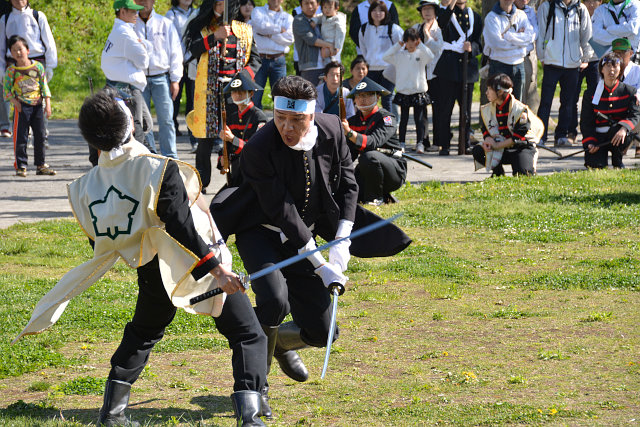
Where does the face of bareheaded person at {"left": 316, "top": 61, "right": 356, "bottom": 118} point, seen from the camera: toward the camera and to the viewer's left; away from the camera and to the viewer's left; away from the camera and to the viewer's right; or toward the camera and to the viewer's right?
toward the camera and to the viewer's right

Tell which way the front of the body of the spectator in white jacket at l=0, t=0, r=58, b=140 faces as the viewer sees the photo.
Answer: toward the camera

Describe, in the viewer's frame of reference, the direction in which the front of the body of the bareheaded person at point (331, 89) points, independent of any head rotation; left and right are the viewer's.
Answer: facing the viewer

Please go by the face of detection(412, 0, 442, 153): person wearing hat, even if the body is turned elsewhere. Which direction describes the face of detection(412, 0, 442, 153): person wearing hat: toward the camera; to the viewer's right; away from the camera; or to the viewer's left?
toward the camera

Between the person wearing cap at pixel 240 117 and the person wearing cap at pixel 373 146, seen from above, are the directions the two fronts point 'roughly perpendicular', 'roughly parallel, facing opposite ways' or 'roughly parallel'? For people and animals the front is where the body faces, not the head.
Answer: roughly parallel

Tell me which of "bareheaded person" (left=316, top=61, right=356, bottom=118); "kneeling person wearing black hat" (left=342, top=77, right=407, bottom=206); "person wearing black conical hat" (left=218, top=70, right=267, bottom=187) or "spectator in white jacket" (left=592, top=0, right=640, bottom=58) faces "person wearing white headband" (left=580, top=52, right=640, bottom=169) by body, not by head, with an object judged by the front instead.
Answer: the spectator in white jacket

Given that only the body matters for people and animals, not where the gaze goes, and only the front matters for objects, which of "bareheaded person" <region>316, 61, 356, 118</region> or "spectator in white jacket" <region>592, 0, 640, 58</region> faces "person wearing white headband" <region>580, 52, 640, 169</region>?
the spectator in white jacket

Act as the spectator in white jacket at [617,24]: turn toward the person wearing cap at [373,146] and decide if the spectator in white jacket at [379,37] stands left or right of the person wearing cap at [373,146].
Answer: right

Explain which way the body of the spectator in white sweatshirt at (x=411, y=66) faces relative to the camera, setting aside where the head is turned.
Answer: toward the camera

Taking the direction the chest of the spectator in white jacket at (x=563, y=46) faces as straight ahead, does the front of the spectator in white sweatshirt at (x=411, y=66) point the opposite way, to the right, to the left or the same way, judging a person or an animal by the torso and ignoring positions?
the same way

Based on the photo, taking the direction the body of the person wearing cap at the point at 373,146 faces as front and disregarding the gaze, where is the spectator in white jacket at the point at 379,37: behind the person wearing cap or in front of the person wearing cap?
behind

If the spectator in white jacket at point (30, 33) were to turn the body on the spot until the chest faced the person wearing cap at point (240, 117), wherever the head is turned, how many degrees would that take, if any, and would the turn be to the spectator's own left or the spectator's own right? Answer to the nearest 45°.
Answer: approximately 45° to the spectator's own left

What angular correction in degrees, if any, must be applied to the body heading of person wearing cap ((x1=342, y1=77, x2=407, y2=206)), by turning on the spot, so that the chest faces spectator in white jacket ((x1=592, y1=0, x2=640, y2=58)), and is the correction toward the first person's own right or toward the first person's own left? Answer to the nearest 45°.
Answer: approximately 180°

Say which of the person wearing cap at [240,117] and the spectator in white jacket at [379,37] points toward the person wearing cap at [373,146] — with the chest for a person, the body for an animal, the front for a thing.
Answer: the spectator in white jacket

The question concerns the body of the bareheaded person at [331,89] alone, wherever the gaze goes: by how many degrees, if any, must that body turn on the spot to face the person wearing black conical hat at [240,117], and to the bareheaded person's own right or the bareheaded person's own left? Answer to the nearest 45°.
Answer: approximately 45° to the bareheaded person's own right

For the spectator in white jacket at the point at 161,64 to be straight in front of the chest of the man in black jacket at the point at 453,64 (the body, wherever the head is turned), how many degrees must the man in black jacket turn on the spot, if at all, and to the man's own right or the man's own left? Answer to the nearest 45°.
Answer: approximately 45° to the man's own right
